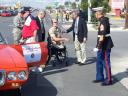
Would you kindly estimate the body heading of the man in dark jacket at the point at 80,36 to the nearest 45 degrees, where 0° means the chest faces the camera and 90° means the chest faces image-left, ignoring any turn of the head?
approximately 45°

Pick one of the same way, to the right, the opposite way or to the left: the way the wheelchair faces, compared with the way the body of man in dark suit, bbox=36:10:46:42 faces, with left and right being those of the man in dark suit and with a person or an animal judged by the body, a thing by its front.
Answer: to the left

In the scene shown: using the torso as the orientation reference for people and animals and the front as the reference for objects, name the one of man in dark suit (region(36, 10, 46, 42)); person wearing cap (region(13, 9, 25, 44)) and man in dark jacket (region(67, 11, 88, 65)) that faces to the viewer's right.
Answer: the person wearing cap

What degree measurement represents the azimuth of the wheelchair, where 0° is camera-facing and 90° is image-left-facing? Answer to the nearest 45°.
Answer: approximately 315°

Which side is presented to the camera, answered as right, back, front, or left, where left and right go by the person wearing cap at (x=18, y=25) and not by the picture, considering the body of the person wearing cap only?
right

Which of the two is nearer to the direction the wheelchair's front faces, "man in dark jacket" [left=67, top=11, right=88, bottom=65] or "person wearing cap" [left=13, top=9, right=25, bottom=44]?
the man in dark jacket

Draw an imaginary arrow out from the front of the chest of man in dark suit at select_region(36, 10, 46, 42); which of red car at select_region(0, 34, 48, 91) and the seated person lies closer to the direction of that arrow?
the red car
